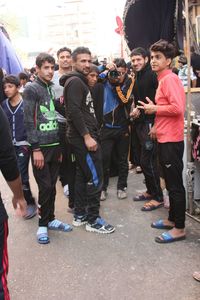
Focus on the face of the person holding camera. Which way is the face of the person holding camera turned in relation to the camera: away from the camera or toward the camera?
toward the camera

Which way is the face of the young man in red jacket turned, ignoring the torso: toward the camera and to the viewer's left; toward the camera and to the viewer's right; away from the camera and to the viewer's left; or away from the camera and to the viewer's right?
toward the camera and to the viewer's left

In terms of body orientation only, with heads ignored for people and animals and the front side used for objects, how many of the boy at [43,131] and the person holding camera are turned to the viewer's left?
0

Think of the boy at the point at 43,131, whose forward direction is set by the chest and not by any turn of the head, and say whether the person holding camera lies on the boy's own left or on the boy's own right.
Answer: on the boy's own left

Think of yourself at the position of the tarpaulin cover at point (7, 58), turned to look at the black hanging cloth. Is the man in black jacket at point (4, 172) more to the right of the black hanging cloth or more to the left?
right

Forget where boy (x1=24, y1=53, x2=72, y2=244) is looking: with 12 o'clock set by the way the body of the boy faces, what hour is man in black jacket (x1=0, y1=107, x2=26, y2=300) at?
The man in black jacket is roughly at 2 o'clock from the boy.

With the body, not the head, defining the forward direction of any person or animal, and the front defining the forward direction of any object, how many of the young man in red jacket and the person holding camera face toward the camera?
1

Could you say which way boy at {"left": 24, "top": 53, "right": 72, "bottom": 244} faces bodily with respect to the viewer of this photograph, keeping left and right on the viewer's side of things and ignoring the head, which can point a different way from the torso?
facing the viewer and to the right of the viewer

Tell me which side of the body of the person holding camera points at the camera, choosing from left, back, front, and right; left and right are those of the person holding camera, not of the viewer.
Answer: front

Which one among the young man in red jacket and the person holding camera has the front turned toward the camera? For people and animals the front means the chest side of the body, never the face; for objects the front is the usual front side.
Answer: the person holding camera

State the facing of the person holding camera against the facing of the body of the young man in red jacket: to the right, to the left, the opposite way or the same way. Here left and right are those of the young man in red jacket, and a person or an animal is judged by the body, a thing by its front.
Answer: to the left

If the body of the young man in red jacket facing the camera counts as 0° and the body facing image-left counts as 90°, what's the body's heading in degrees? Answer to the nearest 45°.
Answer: approximately 90°
